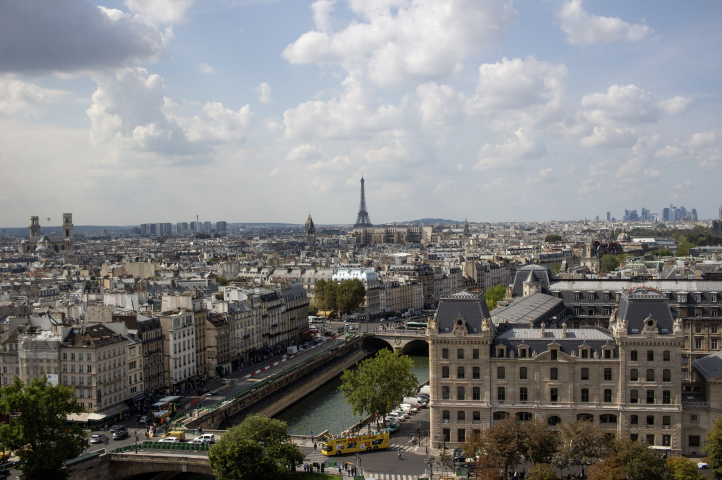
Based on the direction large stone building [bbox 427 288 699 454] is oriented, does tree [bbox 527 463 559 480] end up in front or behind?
in front

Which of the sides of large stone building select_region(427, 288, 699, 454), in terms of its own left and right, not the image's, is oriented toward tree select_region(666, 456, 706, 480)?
front

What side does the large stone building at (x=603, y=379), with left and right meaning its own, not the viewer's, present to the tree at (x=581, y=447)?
front

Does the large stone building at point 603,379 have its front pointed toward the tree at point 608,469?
yes

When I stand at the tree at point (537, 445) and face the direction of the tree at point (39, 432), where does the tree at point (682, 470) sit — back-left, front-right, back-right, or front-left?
back-left

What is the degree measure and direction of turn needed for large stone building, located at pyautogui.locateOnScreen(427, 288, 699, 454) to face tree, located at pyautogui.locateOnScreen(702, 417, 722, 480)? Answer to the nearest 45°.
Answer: approximately 45° to its left

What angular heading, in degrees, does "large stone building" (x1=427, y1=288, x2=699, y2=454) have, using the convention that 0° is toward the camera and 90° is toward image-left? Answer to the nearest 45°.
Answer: approximately 0°

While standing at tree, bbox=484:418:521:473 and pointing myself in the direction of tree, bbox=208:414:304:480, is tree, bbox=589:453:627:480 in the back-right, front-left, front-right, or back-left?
back-left
